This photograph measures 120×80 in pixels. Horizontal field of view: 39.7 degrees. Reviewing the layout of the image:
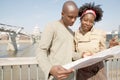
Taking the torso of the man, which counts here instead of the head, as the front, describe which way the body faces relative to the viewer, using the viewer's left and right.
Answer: facing the viewer and to the right of the viewer

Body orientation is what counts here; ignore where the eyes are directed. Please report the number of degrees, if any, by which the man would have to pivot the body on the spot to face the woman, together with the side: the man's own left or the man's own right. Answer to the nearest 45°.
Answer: approximately 90° to the man's own left

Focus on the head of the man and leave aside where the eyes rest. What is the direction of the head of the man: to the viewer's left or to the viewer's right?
to the viewer's right
